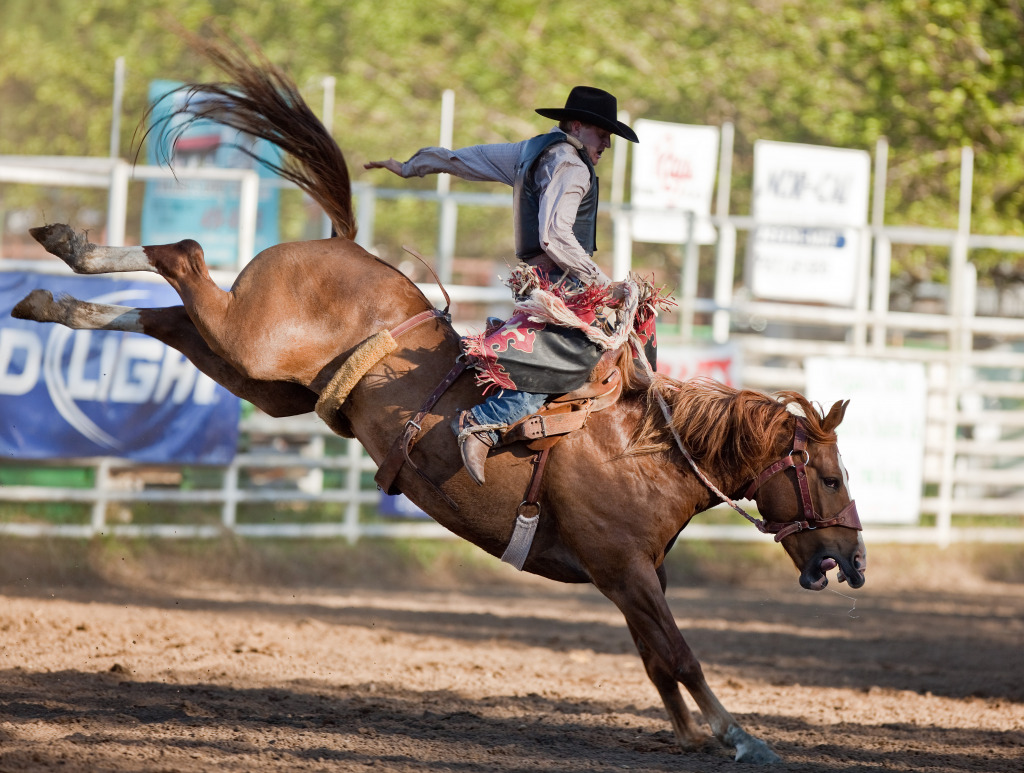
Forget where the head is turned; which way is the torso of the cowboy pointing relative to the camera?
to the viewer's right

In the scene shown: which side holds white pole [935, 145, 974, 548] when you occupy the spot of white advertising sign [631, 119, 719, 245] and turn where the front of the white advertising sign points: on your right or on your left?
on your left

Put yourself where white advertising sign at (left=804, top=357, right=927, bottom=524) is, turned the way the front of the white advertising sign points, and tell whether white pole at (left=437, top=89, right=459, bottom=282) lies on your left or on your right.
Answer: on your right

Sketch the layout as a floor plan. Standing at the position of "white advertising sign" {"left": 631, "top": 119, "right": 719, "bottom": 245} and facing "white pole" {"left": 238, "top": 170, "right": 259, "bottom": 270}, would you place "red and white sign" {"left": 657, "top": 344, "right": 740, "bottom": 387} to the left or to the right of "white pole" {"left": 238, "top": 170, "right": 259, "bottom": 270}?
left

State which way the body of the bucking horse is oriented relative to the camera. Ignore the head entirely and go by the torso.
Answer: to the viewer's right

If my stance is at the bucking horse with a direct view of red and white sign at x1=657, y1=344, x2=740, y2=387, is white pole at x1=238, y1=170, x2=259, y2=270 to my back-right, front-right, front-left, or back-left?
front-left

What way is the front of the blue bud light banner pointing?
toward the camera

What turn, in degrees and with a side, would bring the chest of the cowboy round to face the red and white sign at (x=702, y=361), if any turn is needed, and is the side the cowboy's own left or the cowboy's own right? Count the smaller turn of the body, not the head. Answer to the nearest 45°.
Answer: approximately 90° to the cowboy's own left

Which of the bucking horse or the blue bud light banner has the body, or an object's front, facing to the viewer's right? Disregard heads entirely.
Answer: the bucking horse

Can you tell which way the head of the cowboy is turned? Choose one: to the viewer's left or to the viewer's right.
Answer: to the viewer's right

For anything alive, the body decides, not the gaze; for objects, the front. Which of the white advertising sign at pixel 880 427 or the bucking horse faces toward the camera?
the white advertising sign

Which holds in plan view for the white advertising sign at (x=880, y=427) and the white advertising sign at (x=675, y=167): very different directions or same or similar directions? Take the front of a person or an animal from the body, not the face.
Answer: same or similar directions

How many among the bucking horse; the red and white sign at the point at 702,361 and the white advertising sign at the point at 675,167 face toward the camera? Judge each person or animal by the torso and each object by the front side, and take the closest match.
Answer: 2

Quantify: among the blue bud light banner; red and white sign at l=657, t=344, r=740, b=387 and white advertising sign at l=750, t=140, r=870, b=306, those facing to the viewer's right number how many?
0

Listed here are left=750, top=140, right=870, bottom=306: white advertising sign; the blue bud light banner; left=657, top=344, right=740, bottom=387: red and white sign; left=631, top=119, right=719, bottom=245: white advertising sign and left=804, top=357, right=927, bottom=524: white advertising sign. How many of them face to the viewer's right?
0

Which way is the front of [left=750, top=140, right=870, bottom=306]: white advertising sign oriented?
toward the camera

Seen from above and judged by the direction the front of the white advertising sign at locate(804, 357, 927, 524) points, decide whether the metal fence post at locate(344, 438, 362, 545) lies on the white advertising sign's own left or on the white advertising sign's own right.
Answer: on the white advertising sign's own right
